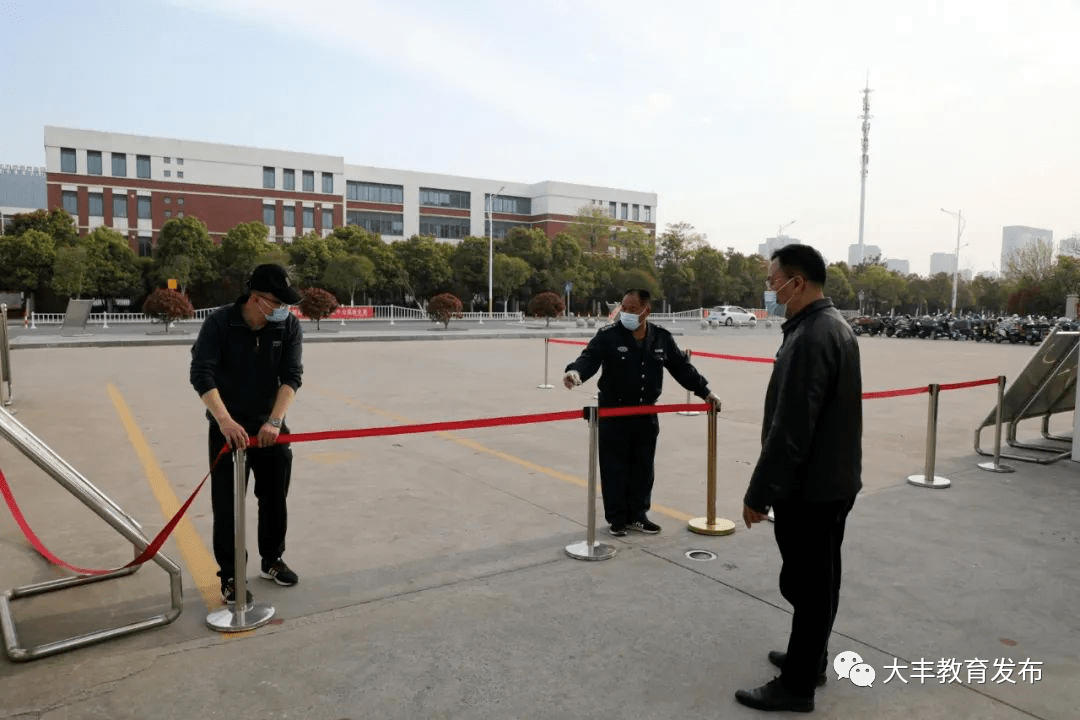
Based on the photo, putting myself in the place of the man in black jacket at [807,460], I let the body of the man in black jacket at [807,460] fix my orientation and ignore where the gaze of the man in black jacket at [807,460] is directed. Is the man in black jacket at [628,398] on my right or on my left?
on my right

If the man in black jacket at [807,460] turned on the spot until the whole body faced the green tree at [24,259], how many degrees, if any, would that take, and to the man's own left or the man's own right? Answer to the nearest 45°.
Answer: approximately 45° to the man's own right

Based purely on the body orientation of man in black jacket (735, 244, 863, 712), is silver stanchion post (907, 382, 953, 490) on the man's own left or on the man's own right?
on the man's own right

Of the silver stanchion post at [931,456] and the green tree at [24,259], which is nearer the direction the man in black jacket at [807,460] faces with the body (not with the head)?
the green tree

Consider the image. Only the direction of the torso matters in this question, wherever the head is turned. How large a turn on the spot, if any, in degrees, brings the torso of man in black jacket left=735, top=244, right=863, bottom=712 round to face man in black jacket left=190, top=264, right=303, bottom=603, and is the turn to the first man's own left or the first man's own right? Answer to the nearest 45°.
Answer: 0° — they already face them

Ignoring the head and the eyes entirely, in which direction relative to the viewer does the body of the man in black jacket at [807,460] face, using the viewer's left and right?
facing to the left of the viewer

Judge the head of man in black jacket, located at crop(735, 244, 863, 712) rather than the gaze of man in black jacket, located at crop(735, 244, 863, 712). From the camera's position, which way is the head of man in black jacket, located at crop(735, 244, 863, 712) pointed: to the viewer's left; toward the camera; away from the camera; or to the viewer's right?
to the viewer's left

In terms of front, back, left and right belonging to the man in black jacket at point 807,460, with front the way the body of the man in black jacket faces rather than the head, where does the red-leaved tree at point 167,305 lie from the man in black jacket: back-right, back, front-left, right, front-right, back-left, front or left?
front-right

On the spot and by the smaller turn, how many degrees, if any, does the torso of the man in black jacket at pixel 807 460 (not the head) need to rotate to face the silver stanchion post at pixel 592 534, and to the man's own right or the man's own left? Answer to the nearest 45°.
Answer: approximately 45° to the man's own right

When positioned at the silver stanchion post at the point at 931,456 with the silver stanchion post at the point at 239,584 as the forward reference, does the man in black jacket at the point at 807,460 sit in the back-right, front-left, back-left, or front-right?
front-left

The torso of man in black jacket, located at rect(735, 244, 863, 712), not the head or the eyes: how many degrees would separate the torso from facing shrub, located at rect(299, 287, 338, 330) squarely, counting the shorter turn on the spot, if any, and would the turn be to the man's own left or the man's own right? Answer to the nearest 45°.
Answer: approximately 45° to the man's own right

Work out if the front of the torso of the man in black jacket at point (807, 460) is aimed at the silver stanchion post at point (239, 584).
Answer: yes

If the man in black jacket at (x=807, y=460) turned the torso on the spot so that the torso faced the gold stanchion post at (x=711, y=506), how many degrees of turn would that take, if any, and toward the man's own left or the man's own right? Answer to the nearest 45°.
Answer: approximately 90° to the man's own right
